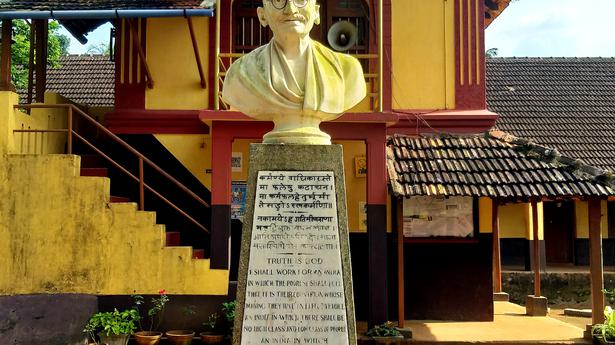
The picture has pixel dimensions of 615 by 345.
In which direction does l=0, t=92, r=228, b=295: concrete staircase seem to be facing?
to the viewer's right

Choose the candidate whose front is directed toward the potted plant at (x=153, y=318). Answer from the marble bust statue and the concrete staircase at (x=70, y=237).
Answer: the concrete staircase

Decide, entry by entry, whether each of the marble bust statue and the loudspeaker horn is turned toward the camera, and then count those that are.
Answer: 2

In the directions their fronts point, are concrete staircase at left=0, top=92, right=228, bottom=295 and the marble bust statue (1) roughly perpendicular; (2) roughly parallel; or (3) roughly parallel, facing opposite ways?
roughly perpendicular

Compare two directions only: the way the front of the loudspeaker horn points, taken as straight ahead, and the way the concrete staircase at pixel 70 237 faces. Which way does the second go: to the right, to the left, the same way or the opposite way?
to the left

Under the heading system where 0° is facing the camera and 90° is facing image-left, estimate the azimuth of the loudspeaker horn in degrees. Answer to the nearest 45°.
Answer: approximately 0°

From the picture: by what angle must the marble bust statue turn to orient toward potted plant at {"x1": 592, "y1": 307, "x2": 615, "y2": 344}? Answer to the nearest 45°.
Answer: approximately 135° to its left
